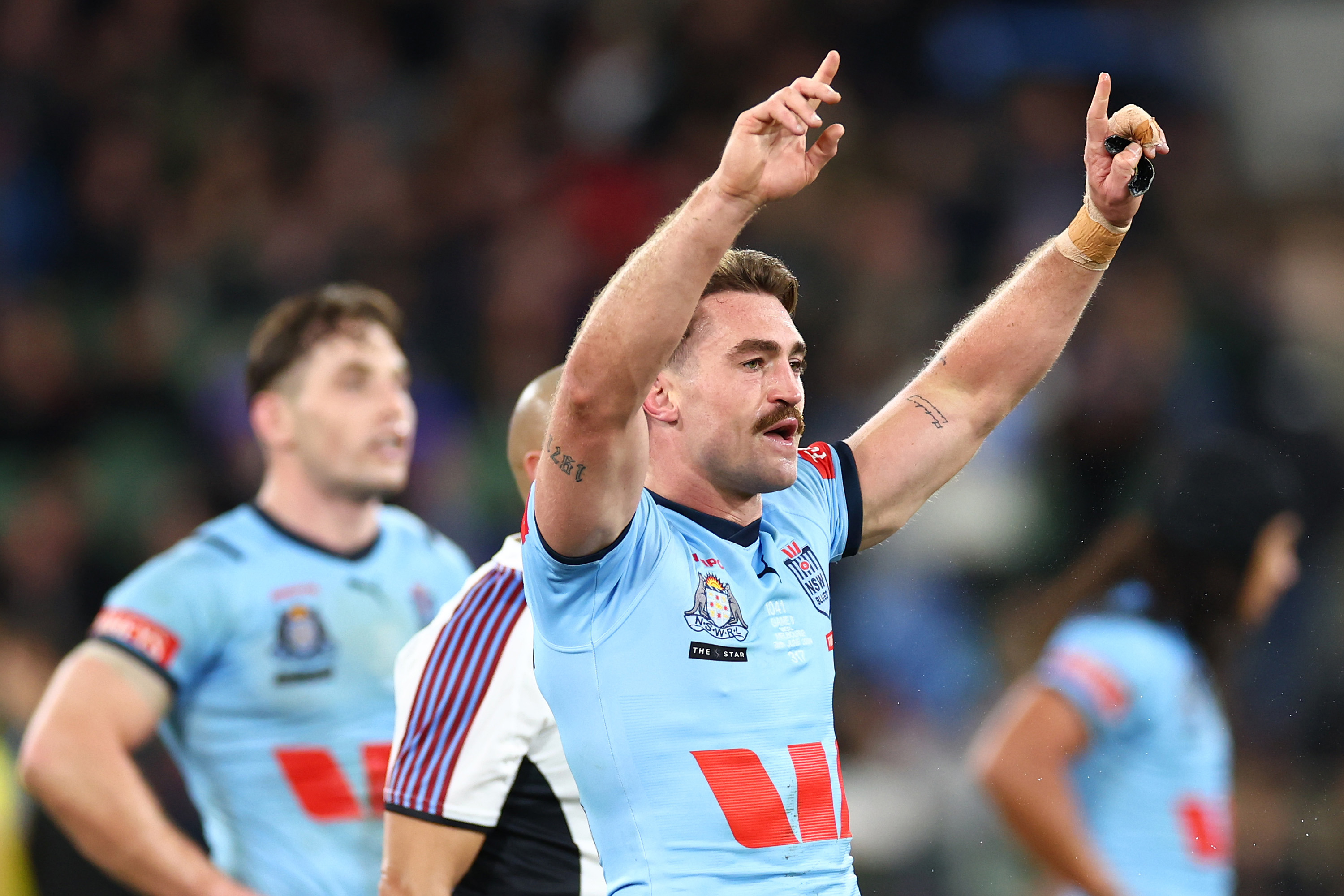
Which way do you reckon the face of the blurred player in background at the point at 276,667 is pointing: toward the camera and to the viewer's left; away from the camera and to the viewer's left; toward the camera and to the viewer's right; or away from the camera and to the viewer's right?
toward the camera and to the viewer's right

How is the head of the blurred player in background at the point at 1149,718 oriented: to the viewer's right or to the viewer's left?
to the viewer's right

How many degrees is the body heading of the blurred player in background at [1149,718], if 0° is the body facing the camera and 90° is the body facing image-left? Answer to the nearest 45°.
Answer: approximately 270°
